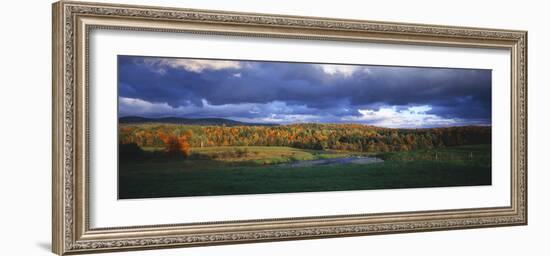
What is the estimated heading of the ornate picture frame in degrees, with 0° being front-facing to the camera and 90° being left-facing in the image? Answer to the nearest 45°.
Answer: approximately 315°
